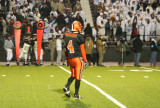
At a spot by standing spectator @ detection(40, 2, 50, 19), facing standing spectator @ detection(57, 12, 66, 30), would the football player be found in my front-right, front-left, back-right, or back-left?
front-right

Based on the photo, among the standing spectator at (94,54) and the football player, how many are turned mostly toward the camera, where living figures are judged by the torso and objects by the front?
1

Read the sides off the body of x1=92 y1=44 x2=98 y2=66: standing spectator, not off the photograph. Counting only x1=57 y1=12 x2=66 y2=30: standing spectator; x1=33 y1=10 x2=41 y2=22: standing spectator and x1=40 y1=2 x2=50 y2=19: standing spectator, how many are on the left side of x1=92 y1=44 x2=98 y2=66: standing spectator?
0

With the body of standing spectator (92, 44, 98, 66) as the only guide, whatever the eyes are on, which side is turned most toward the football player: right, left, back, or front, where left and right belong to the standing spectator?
front

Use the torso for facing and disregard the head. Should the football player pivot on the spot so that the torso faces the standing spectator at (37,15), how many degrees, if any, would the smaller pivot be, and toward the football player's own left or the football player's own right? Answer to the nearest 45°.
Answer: approximately 45° to the football player's own left

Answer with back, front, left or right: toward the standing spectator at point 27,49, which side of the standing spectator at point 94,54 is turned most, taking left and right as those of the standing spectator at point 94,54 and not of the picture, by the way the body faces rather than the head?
right

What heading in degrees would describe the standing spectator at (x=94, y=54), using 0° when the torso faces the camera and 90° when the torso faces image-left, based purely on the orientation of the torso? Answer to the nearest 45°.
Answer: approximately 0°

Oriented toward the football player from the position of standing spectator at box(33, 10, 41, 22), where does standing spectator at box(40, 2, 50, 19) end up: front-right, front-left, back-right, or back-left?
back-left

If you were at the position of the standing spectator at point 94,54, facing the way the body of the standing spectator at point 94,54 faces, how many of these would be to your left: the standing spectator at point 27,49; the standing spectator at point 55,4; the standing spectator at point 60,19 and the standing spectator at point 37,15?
0

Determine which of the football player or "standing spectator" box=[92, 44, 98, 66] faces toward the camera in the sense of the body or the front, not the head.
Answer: the standing spectator

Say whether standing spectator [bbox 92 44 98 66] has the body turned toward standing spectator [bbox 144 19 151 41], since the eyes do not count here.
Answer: no

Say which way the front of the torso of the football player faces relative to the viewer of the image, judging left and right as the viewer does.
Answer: facing away from the viewer and to the right of the viewer

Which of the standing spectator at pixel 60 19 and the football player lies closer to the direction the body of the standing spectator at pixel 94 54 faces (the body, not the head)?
the football player
